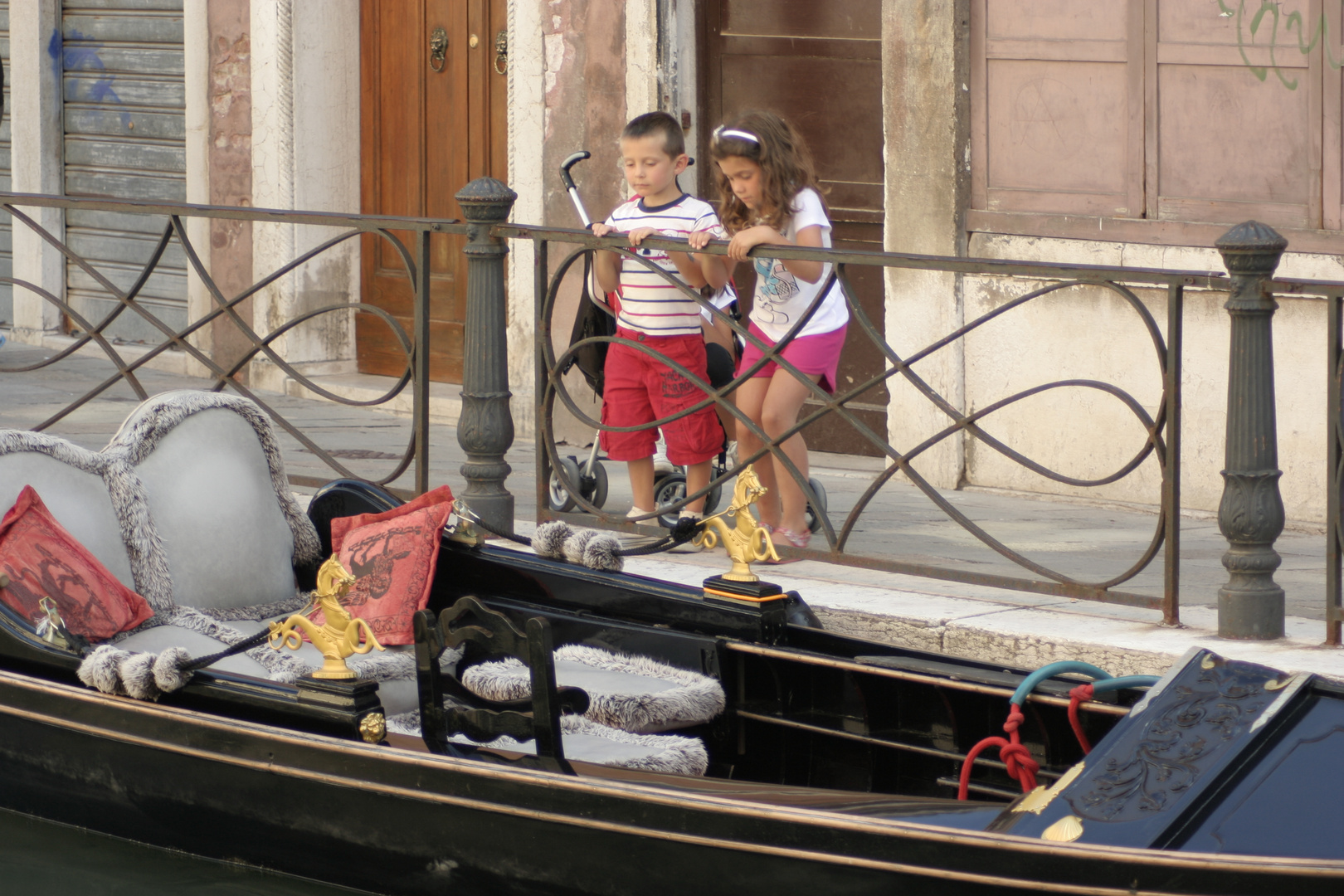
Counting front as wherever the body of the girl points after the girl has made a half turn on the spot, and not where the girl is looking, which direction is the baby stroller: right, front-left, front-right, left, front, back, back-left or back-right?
left

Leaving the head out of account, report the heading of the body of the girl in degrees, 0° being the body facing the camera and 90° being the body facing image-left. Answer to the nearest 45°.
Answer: approximately 45°

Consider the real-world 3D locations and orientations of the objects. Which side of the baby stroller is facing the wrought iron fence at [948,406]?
front

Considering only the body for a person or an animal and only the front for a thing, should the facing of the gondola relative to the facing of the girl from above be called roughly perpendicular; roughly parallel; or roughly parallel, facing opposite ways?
roughly perpendicular

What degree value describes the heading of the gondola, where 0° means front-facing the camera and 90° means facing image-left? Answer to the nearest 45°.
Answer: approximately 315°

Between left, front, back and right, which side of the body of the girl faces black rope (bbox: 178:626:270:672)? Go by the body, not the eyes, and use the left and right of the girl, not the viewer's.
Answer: front

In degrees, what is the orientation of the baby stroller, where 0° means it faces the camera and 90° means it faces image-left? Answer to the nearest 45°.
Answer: approximately 315°

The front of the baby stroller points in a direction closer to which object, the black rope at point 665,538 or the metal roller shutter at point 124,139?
the black rope

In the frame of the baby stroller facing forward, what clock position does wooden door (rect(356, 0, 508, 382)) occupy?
The wooden door is roughly at 7 o'clock from the baby stroller.

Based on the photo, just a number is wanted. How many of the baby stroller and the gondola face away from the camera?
0

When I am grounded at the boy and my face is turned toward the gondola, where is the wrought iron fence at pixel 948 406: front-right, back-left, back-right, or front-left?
front-left
